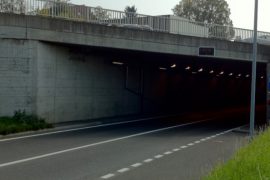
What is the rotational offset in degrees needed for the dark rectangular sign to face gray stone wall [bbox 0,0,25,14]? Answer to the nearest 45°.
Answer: approximately 45° to its right

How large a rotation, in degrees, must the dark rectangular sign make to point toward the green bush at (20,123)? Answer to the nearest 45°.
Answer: approximately 45° to its right

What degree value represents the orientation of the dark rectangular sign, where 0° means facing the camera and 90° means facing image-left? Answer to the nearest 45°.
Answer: approximately 0°
